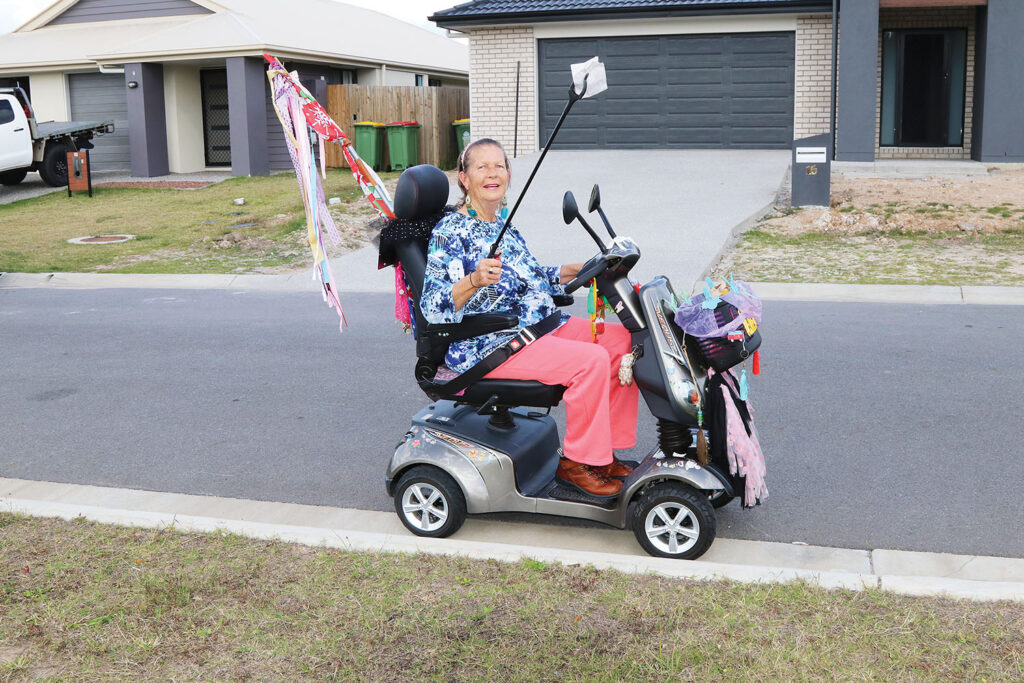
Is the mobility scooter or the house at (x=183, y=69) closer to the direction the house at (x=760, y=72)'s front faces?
the mobility scooter

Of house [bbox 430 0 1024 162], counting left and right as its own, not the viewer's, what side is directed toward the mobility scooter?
front

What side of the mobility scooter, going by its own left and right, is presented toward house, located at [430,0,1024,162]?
left

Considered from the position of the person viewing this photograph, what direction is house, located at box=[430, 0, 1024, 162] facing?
facing the viewer

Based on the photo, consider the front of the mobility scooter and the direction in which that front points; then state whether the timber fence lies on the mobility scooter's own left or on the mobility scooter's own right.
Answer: on the mobility scooter's own left

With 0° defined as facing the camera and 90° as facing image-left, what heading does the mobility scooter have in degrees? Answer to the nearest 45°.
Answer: approximately 270°

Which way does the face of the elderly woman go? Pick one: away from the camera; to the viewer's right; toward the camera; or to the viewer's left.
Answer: toward the camera

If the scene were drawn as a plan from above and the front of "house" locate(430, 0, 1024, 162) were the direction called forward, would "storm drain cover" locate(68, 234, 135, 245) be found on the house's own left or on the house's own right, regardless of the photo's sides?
on the house's own right

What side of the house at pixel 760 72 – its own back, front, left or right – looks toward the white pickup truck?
right

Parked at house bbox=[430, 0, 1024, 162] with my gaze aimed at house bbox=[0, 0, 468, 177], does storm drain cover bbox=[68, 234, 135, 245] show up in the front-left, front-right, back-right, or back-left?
front-left

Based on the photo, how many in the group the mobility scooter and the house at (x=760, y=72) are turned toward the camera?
1

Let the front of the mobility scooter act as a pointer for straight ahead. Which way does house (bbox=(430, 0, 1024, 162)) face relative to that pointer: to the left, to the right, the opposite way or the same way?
to the right

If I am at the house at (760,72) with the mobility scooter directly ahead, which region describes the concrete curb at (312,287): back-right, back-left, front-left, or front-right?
front-right

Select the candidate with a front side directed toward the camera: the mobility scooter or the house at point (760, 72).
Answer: the house
